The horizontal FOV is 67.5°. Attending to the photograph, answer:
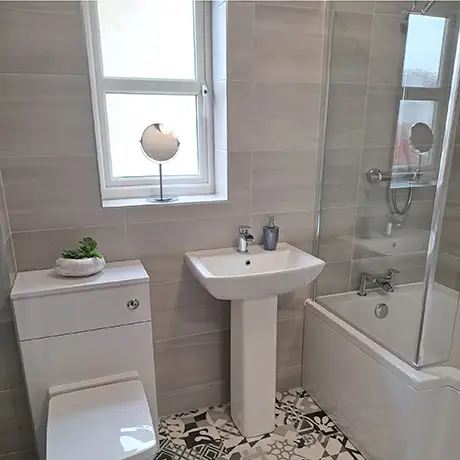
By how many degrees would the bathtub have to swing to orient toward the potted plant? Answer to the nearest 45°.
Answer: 0° — it already faces it

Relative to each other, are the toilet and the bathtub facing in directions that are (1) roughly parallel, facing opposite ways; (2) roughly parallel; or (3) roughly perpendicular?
roughly perpendicular

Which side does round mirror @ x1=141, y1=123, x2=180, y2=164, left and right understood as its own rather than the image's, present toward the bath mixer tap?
left

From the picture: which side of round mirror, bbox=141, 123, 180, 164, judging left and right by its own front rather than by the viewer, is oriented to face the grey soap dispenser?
left

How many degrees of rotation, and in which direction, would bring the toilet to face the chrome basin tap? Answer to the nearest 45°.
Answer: approximately 90° to its left

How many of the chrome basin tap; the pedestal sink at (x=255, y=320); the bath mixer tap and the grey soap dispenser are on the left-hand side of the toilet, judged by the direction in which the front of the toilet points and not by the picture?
4

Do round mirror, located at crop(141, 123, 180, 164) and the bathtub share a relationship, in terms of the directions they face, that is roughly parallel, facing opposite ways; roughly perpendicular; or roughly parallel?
roughly perpendicular

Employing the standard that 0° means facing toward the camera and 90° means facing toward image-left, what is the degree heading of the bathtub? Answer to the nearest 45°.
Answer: approximately 45°

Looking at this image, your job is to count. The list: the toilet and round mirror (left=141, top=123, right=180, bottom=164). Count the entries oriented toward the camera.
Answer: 2

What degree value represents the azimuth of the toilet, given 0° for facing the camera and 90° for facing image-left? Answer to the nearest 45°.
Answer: approximately 0°
